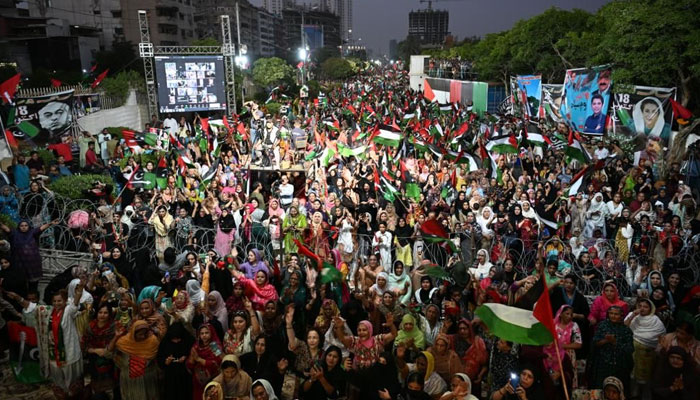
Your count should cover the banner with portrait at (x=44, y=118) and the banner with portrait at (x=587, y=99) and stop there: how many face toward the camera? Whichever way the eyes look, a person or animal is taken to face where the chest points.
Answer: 2

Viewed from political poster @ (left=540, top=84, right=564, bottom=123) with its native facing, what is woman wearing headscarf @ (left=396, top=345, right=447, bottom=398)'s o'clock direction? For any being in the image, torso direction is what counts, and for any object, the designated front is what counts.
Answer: The woman wearing headscarf is roughly at 12 o'clock from the political poster.

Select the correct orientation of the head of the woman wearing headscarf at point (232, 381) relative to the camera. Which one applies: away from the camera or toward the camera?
toward the camera

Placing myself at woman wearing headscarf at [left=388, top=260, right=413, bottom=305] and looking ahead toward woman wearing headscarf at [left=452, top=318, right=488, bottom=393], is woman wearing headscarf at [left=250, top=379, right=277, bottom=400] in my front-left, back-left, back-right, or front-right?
front-right

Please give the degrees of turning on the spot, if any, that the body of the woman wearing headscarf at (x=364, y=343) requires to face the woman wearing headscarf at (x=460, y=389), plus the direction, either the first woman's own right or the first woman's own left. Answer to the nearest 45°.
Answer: approximately 45° to the first woman's own left

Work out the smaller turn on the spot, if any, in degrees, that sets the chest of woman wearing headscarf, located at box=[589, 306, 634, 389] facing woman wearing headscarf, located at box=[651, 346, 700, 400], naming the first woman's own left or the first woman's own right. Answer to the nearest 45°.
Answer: approximately 45° to the first woman's own left

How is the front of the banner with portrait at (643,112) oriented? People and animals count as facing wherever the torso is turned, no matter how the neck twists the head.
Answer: toward the camera

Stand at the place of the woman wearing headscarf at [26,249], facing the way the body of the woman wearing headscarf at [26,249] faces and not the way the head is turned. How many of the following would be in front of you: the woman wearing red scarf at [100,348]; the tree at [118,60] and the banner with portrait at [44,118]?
1

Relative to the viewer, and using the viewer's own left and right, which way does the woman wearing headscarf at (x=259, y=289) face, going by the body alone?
facing the viewer

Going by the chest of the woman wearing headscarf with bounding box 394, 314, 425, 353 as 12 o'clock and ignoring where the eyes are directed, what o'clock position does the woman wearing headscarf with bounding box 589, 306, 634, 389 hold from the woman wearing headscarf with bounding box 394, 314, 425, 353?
the woman wearing headscarf with bounding box 589, 306, 634, 389 is roughly at 9 o'clock from the woman wearing headscarf with bounding box 394, 314, 425, 353.

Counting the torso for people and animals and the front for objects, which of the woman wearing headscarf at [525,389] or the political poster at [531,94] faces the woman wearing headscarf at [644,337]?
the political poster

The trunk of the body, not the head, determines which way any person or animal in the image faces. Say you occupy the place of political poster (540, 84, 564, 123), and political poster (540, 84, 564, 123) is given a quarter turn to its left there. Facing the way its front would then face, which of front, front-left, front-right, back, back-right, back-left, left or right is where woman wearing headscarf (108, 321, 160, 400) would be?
right

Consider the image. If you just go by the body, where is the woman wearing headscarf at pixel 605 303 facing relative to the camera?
toward the camera

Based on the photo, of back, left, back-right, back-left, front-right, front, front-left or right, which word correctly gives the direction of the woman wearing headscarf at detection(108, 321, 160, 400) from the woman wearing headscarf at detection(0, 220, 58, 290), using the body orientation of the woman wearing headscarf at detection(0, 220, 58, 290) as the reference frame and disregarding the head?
front
